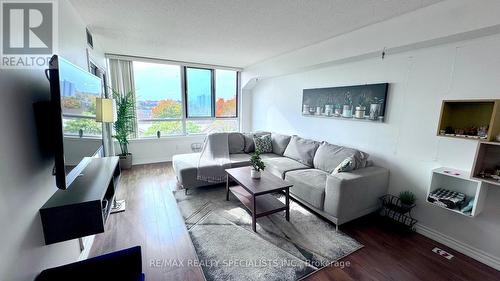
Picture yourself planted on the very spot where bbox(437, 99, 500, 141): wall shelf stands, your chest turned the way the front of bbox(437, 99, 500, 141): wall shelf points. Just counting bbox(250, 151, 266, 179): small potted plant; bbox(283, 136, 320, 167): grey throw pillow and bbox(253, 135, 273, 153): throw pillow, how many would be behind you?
0

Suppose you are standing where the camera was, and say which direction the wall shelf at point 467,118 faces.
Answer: facing the viewer and to the left of the viewer

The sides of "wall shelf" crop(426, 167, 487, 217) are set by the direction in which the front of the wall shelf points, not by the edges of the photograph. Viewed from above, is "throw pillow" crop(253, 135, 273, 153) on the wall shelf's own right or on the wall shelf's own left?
on the wall shelf's own right

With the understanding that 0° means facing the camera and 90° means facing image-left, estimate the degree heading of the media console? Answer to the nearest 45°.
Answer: approximately 270°

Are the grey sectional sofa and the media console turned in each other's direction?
yes

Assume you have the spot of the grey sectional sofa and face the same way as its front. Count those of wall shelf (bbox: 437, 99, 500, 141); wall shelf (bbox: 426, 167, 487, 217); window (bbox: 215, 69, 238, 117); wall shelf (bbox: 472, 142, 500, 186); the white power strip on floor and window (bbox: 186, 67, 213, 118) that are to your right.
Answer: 2

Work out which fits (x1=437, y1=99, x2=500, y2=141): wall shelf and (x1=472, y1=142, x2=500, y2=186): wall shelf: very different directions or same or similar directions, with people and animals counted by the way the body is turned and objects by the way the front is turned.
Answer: same or similar directions

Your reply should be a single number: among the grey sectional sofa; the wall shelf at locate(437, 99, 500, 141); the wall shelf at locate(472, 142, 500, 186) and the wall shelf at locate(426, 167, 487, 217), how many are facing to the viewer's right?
0

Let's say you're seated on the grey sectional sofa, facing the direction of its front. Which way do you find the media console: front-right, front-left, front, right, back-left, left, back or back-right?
front

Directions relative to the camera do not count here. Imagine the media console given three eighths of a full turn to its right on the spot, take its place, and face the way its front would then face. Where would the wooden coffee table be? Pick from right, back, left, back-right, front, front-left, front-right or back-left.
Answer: back-left

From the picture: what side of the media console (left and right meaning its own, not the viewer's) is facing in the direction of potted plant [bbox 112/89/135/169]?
left

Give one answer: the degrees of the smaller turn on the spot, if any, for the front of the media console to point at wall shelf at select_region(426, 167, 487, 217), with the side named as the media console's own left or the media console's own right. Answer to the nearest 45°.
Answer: approximately 45° to the media console's own right

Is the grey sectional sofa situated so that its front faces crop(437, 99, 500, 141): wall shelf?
no

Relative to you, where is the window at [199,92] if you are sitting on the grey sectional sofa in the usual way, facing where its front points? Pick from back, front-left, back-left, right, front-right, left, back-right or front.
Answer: right

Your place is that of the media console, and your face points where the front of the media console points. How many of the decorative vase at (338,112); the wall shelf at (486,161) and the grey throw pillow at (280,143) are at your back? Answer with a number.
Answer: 0

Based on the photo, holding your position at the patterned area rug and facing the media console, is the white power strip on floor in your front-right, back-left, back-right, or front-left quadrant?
back-left
